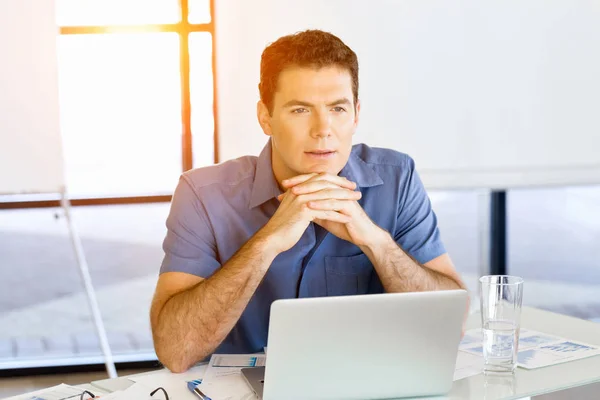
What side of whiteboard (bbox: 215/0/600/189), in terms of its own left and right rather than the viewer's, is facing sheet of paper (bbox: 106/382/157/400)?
front

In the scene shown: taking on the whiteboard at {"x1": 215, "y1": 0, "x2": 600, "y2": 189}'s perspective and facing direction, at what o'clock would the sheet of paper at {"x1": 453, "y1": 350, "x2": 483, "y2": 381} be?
The sheet of paper is roughly at 12 o'clock from the whiteboard.

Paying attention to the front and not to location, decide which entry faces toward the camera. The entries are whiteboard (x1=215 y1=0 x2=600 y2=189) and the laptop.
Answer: the whiteboard

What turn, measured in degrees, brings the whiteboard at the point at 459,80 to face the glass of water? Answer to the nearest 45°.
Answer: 0° — it already faces it

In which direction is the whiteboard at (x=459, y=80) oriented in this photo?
toward the camera

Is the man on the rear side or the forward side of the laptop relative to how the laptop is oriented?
on the forward side

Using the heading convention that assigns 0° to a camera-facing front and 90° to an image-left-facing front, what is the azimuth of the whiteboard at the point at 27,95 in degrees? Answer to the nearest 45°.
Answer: approximately 0°

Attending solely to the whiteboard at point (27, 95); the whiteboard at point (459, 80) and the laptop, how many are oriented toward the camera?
2

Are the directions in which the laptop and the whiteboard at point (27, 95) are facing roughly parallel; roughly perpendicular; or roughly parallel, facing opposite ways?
roughly parallel, facing opposite ways

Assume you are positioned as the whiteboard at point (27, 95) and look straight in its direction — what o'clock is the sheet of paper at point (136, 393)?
The sheet of paper is roughly at 12 o'clock from the whiteboard.

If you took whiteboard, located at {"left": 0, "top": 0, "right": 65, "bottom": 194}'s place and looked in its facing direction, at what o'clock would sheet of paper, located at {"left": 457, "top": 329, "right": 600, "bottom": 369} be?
The sheet of paper is roughly at 11 o'clock from the whiteboard.

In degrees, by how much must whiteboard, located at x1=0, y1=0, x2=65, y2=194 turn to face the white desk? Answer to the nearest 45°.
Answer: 0° — it already faces it

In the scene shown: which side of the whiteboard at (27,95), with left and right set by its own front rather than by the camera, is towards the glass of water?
front

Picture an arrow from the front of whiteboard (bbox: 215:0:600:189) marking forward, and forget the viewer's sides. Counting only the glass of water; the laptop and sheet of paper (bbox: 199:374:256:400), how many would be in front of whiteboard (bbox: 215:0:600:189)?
3

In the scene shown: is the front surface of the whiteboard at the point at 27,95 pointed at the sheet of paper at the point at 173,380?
yes

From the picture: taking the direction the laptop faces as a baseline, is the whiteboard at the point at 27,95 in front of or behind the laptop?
in front

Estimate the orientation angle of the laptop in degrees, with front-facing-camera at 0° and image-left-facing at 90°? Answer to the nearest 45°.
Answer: approximately 135°
